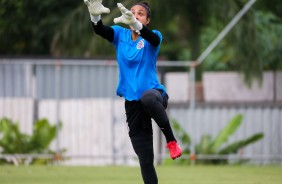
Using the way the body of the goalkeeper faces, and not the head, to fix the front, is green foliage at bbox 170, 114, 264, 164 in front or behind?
behind

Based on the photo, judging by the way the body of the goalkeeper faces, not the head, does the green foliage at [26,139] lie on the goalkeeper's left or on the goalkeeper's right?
on the goalkeeper's right

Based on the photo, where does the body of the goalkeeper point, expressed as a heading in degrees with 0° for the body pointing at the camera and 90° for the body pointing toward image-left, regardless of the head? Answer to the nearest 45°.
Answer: approximately 45°
